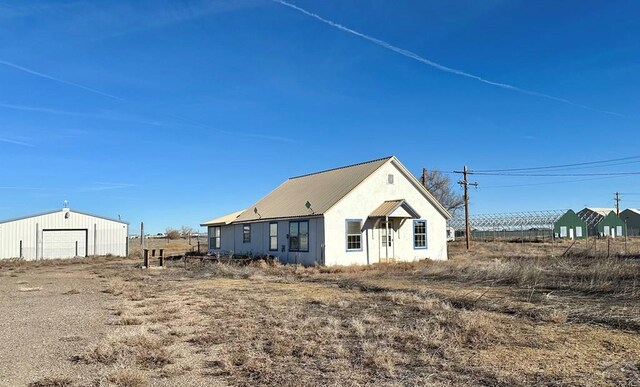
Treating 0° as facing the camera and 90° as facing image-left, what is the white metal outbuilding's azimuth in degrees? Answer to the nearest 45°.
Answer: approximately 0°

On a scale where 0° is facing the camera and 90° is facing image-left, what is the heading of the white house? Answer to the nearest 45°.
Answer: approximately 315°

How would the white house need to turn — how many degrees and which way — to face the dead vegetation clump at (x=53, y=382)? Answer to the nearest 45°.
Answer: approximately 45° to its right

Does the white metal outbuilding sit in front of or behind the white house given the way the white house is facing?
behind

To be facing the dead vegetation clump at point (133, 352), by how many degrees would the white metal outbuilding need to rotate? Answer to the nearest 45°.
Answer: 0° — it already faces it

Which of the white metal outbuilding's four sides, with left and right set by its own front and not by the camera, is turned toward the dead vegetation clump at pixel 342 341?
front

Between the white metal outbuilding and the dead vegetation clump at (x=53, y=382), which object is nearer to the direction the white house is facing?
the dead vegetation clump

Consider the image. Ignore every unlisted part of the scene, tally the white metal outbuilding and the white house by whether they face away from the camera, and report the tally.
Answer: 0

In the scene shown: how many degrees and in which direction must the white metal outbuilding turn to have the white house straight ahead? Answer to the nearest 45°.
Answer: approximately 45° to its left

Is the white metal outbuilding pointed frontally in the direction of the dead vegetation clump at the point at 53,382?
yes
